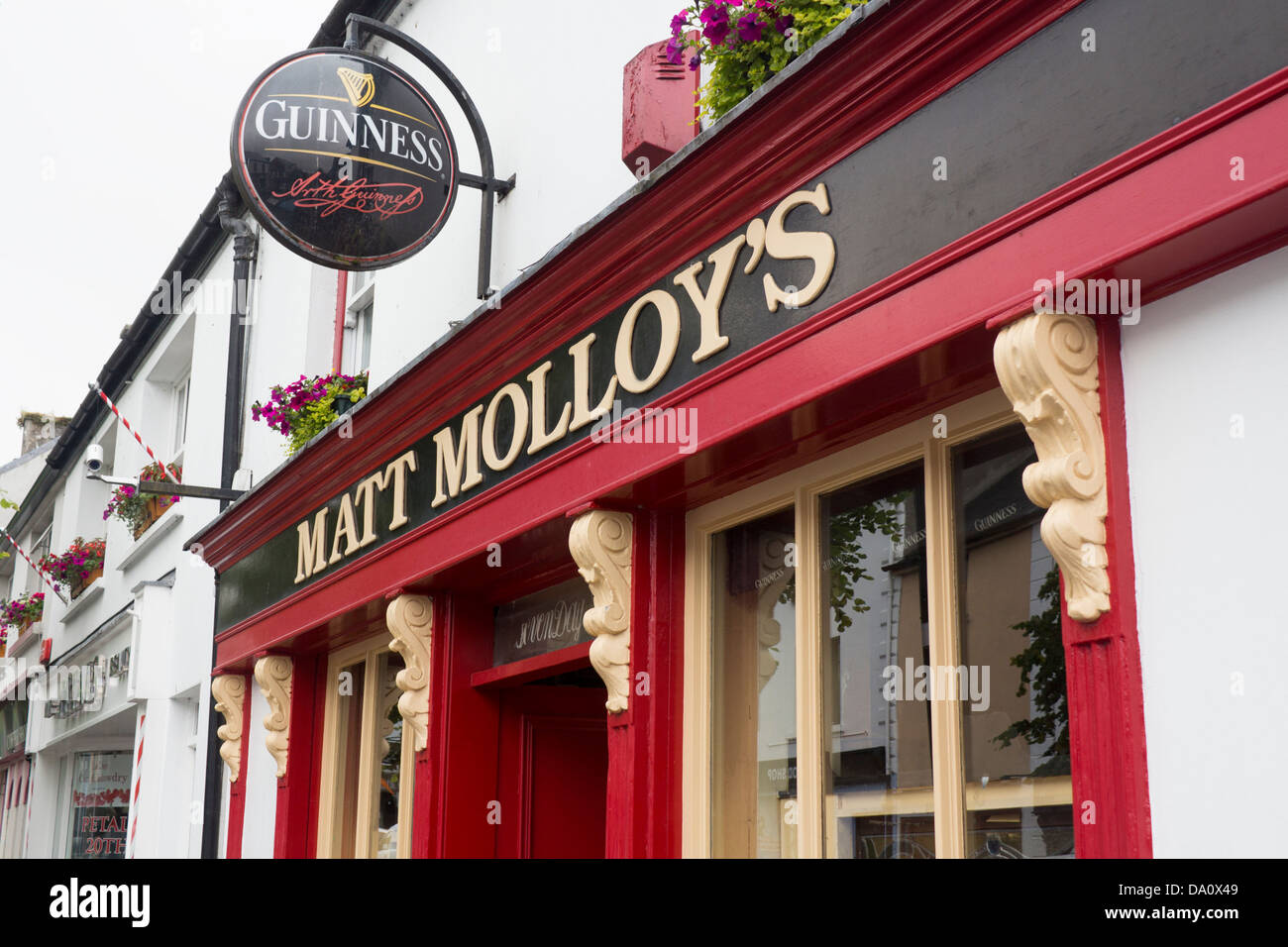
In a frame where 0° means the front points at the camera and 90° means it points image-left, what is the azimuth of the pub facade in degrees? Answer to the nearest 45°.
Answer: approximately 45°

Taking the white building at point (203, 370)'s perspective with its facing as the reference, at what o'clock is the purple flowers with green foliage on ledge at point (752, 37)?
The purple flowers with green foliage on ledge is roughly at 10 o'clock from the white building.
